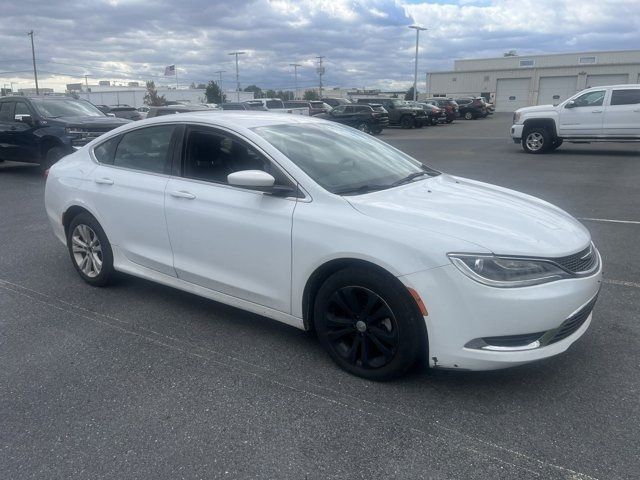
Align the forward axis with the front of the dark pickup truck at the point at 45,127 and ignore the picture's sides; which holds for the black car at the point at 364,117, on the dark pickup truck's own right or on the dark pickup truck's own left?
on the dark pickup truck's own left

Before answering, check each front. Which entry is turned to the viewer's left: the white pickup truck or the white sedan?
the white pickup truck

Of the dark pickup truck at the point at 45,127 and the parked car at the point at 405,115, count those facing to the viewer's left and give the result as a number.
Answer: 0

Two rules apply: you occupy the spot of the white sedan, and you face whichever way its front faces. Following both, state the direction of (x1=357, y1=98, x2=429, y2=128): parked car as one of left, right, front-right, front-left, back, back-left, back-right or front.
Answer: back-left

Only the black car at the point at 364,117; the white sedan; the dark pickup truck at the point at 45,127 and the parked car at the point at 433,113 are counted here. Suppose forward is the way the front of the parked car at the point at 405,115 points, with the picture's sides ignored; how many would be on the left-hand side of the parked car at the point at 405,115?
1

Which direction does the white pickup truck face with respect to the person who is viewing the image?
facing to the left of the viewer

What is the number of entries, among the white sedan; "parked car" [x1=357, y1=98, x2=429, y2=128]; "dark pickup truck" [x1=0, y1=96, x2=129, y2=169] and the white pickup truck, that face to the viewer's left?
1

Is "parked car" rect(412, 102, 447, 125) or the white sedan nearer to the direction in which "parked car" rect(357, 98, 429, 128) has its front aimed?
the white sedan

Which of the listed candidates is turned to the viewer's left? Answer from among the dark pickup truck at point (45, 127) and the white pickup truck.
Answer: the white pickup truck

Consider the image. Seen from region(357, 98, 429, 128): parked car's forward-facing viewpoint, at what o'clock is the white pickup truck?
The white pickup truck is roughly at 1 o'clock from the parked car.

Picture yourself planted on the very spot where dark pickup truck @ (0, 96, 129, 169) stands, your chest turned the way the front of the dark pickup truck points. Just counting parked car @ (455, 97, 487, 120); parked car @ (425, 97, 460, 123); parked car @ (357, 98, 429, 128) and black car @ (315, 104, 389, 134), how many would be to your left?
4

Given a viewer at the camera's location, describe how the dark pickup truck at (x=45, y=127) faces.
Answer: facing the viewer and to the right of the viewer

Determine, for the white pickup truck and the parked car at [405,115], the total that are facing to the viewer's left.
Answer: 1

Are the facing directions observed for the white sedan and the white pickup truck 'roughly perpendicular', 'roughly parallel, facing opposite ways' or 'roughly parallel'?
roughly parallel, facing opposite ways

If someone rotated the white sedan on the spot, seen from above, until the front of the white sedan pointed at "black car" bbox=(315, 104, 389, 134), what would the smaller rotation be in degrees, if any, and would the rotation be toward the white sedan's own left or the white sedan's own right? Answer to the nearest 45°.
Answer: approximately 135° to the white sedan's own left

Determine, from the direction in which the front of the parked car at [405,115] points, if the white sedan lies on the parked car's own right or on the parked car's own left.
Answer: on the parked car's own right
